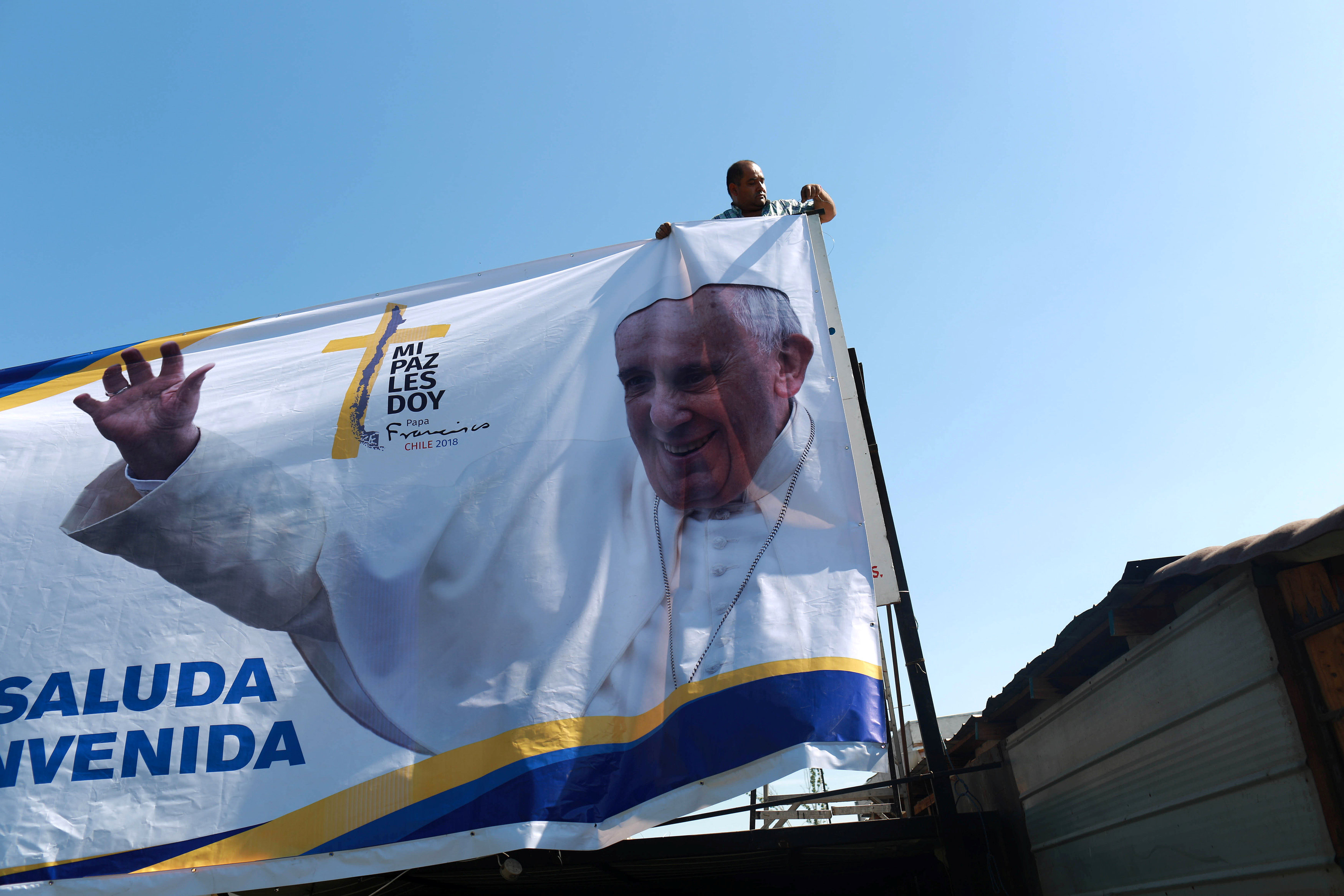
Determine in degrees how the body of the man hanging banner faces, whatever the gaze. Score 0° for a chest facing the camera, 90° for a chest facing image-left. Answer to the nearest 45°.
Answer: approximately 315°

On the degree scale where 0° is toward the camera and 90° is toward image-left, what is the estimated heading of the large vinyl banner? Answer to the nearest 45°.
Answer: approximately 0°

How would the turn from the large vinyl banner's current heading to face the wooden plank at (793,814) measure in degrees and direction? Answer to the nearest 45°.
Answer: approximately 135° to its left

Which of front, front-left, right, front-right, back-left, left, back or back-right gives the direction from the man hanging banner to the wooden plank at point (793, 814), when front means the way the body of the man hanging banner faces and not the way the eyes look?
back-left
